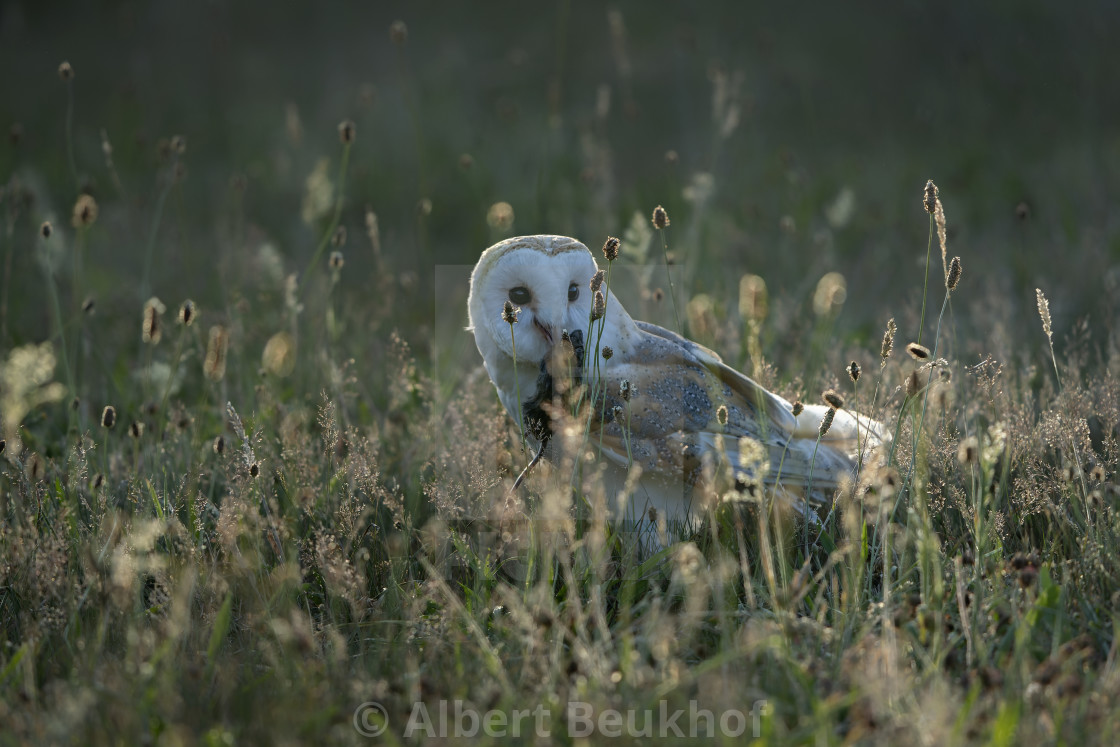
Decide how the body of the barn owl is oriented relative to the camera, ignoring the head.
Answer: to the viewer's left
